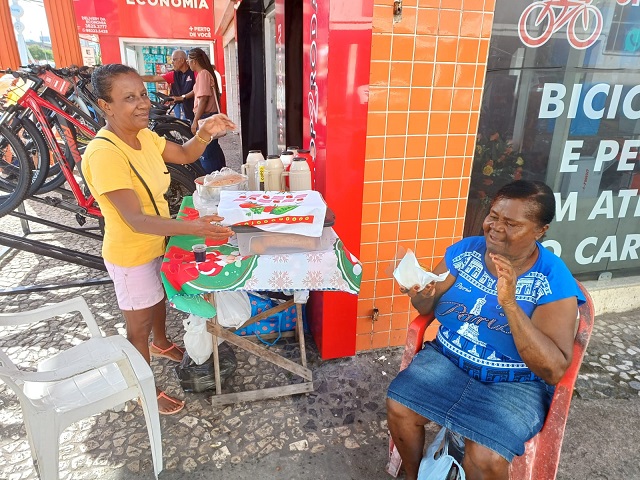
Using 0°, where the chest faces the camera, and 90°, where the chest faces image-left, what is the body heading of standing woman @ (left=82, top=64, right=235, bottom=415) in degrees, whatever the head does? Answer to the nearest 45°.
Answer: approximately 315°

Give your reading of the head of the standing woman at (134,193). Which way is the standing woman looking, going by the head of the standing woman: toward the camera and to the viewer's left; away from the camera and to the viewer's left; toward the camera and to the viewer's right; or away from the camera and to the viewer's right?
toward the camera and to the viewer's right

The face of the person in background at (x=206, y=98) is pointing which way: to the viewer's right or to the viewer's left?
to the viewer's left

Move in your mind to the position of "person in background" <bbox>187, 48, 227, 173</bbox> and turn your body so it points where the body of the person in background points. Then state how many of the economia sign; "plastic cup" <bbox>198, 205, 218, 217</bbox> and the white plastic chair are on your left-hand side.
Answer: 2

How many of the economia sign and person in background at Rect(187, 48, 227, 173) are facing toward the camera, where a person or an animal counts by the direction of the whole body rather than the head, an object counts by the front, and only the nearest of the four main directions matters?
1

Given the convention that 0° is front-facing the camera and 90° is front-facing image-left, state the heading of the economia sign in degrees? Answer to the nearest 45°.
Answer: approximately 0°

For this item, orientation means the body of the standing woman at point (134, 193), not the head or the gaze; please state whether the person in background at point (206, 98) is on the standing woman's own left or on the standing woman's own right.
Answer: on the standing woman's own left

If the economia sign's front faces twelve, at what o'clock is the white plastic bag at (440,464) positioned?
The white plastic bag is roughly at 12 o'clock from the economia sign.

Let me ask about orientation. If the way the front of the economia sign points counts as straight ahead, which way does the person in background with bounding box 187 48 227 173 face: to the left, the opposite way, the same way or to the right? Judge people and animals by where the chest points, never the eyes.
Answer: to the right

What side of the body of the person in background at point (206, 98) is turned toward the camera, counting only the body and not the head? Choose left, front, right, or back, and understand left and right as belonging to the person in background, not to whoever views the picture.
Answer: left
